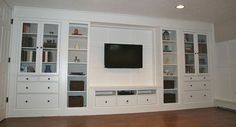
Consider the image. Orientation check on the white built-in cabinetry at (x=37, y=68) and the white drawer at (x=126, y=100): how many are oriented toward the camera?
2

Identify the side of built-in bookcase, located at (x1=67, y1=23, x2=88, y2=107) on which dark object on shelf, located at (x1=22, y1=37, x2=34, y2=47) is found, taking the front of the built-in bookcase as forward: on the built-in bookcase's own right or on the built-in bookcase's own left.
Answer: on the built-in bookcase's own right

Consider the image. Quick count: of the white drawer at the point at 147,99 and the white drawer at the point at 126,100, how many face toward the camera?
2

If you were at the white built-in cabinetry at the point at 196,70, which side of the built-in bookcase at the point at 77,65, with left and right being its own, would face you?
left

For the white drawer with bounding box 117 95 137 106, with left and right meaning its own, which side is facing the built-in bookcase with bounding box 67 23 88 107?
right

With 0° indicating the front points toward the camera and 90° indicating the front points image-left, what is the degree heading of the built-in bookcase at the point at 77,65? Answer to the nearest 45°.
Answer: approximately 0°

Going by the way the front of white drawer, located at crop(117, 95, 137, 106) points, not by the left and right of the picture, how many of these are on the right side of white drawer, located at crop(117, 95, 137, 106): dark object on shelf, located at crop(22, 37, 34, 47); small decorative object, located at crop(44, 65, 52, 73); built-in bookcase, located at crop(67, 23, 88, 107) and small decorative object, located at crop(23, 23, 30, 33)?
4

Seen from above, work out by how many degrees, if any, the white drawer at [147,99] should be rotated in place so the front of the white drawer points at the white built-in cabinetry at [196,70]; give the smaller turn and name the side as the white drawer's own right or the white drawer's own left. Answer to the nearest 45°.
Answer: approximately 135° to the white drawer's own left

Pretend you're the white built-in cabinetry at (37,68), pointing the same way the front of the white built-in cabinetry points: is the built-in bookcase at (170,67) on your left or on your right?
on your left

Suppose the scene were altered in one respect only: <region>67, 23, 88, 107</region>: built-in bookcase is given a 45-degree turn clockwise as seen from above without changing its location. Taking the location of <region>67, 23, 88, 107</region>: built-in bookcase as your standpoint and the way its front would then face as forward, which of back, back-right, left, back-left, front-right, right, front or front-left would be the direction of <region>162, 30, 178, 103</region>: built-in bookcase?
back-left
